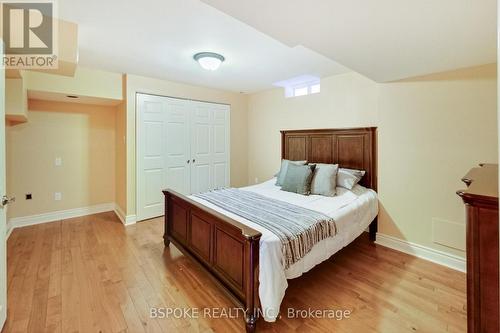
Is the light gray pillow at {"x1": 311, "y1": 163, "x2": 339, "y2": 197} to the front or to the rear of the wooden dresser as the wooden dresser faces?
to the front

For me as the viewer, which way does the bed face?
facing the viewer and to the left of the viewer

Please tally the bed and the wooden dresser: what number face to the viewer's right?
0

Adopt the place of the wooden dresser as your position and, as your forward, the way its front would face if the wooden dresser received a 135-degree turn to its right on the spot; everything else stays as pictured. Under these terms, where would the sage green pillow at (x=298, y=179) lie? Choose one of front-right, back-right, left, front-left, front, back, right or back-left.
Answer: back-left

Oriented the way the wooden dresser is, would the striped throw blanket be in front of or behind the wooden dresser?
in front

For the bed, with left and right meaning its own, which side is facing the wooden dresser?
left

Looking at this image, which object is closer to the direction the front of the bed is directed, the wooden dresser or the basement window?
the wooden dresser

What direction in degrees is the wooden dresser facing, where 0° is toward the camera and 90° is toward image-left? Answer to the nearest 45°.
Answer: approximately 135°

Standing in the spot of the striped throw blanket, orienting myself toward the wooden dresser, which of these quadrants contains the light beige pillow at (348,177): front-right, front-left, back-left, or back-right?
back-left
